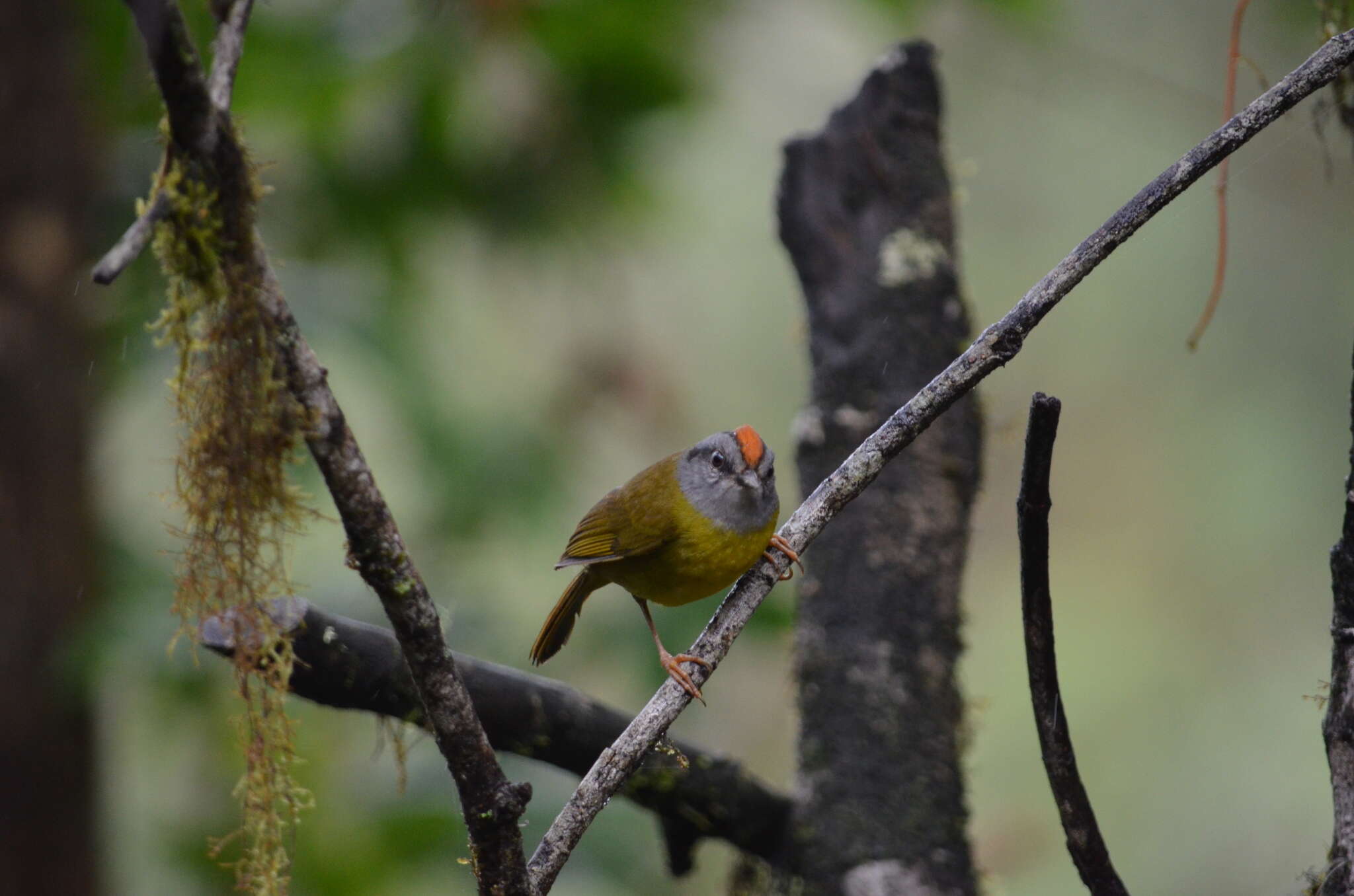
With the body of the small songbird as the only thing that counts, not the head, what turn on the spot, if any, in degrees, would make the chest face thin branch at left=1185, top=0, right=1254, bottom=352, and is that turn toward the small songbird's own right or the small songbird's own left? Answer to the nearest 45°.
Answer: approximately 90° to the small songbird's own left

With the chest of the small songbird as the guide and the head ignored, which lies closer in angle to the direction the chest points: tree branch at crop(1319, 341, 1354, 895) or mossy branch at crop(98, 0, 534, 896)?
the tree branch

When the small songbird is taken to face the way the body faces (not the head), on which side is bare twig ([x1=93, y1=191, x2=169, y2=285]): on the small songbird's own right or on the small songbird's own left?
on the small songbird's own right

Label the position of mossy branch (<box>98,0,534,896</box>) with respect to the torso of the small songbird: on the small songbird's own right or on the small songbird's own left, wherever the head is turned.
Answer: on the small songbird's own right

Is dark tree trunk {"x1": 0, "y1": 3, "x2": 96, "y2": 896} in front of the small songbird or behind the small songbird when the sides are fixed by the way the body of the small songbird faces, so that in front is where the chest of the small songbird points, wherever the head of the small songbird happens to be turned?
behind

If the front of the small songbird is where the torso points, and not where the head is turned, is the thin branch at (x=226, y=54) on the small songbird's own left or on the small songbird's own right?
on the small songbird's own right

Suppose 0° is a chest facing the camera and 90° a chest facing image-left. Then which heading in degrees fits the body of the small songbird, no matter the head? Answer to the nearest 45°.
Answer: approximately 315°
